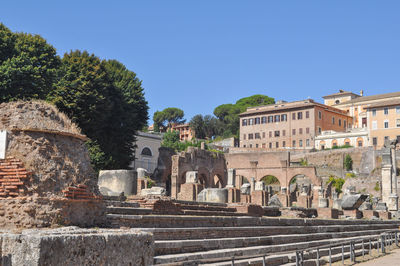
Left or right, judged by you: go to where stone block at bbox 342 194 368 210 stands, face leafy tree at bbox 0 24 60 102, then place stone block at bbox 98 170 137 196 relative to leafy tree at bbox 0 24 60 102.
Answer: left

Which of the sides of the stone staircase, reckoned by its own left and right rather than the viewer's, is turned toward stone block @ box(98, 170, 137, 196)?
back

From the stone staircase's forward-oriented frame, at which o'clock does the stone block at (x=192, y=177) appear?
The stone block is roughly at 7 o'clock from the stone staircase.

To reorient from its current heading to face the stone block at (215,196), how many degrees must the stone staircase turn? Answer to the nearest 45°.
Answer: approximately 135° to its left

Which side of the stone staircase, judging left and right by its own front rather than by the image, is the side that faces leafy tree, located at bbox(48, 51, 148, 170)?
back

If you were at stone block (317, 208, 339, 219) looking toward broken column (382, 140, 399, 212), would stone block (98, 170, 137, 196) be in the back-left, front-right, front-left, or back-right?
back-left

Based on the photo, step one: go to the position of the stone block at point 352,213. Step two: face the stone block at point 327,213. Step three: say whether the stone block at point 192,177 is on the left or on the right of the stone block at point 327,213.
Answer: right

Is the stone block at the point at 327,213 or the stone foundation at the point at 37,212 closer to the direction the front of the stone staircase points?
the stone foundation

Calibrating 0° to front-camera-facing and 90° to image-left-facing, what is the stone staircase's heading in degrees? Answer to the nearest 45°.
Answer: approximately 315°

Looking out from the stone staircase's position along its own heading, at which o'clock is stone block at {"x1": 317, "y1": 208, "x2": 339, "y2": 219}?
The stone block is roughly at 8 o'clock from the stone staircase.

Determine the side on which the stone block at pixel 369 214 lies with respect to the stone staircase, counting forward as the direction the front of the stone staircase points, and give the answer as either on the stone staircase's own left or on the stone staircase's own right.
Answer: on the stone staircase's own left

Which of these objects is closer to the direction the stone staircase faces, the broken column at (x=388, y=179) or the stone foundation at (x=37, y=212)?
the stone foundation
